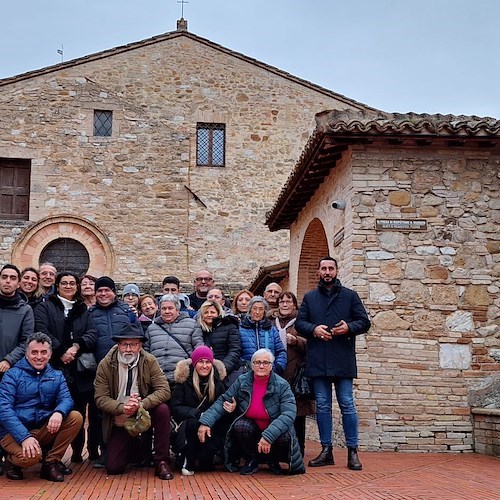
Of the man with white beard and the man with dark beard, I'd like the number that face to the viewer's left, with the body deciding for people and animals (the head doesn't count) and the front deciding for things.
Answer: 0

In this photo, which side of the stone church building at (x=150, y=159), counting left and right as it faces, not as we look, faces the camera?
front

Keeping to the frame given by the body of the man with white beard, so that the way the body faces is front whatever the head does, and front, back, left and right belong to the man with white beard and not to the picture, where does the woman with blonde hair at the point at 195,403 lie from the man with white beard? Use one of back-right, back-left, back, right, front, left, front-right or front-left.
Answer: left

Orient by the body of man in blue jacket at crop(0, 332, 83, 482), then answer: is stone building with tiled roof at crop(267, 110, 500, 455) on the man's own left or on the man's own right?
on the man's own left

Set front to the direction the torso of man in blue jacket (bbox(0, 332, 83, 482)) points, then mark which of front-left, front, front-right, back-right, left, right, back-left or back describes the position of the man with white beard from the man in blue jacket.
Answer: left

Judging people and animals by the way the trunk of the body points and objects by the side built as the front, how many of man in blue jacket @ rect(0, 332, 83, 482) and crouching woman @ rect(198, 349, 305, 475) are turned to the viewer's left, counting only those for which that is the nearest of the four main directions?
0

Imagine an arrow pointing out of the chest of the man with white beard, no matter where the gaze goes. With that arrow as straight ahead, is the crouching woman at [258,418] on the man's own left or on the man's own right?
on the man's own left

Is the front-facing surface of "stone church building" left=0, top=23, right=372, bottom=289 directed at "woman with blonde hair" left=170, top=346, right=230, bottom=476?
yes

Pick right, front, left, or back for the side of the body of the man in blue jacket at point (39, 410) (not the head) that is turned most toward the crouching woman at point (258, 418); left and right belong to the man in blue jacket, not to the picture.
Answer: left

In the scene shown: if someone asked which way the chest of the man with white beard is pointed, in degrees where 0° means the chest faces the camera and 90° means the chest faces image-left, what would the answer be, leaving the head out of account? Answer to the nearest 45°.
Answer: approximately 0°

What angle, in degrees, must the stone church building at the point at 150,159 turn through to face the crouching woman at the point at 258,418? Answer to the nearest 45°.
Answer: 0° — it already faces them
